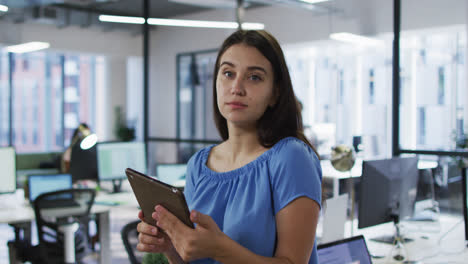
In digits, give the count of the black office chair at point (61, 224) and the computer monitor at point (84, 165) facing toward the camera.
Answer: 0

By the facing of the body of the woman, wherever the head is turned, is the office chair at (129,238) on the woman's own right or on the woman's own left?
on the woman's own right

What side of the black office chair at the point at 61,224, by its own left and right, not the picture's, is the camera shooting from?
back

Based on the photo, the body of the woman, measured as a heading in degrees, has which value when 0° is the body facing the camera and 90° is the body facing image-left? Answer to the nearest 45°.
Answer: approximately 45°

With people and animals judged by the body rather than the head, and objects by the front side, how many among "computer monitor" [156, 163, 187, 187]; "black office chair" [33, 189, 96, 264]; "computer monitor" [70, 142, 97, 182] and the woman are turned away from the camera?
2

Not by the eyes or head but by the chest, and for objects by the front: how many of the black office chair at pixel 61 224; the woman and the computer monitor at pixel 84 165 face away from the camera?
2

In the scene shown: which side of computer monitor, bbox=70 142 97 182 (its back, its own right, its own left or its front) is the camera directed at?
back

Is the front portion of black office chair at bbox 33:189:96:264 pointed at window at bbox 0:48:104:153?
yes

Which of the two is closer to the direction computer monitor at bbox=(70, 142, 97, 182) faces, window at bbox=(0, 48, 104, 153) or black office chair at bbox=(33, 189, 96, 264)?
the window

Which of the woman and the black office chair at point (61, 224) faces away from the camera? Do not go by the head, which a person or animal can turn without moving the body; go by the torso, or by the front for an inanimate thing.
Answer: the black office chair

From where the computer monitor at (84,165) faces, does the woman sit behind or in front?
behind

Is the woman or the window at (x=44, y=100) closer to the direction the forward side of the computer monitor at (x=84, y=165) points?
the window

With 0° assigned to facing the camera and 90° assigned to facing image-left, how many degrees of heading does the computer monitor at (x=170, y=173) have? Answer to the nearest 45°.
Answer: approximately 0°
